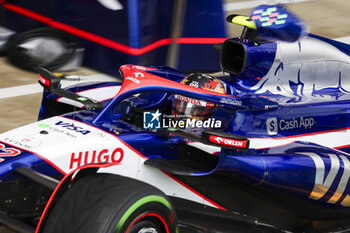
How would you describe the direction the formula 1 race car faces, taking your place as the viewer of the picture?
facing the viewer and to the left of the viewer
